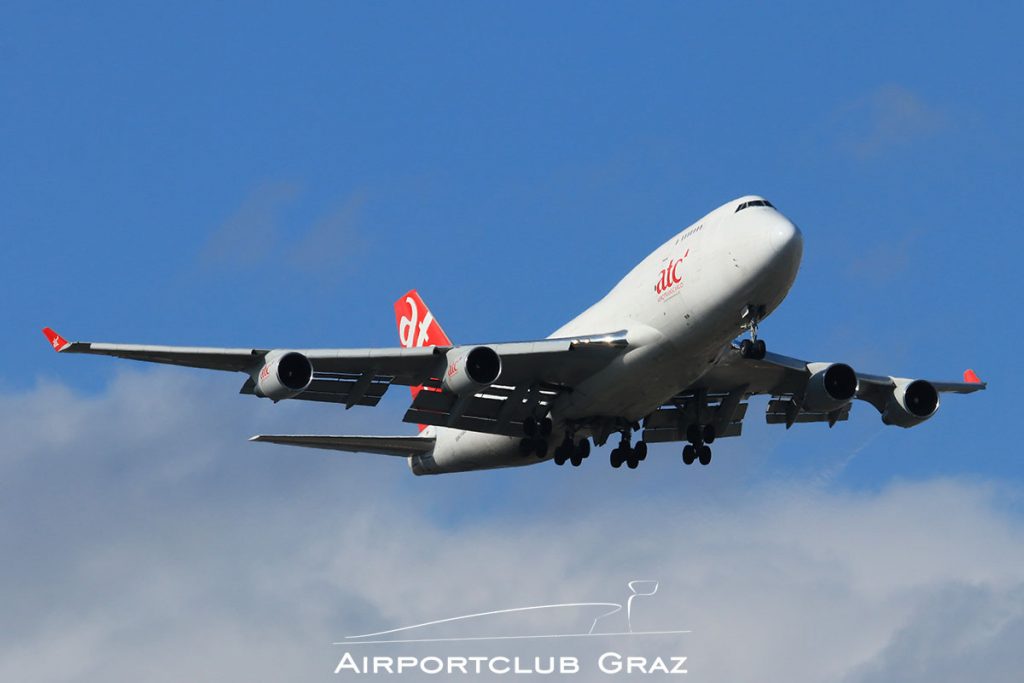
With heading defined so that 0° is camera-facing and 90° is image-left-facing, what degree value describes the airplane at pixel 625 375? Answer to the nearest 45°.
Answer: approximately 315°
